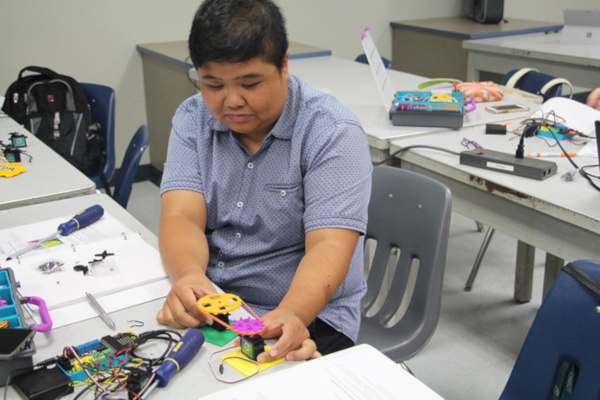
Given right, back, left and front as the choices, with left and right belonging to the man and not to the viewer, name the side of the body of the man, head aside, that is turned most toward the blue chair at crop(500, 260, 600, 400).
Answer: left

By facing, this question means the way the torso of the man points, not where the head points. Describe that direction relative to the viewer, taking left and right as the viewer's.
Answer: facing the viewer and to the left of the viewer

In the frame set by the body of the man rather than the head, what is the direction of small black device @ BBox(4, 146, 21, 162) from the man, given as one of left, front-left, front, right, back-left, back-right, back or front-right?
right

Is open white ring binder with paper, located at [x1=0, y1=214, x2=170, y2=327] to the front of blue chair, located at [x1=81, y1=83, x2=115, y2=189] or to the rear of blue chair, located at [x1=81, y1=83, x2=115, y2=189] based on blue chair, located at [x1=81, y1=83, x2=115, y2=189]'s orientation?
to the front

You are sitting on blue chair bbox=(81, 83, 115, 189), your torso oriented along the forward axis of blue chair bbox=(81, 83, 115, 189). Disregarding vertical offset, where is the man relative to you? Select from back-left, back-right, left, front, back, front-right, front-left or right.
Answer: front-left

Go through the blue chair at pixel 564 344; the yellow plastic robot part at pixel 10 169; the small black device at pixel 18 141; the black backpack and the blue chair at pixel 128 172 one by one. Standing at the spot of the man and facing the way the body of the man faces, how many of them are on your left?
1

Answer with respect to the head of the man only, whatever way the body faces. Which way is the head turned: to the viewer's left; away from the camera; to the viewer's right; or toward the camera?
toward the camera

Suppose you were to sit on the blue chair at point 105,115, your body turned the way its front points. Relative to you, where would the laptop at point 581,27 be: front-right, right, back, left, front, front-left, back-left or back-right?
back-left

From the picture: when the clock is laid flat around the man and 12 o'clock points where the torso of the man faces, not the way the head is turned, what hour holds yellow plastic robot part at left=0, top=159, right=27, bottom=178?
The yellow plastic robot part is roughly at 3 o'clock from the man.

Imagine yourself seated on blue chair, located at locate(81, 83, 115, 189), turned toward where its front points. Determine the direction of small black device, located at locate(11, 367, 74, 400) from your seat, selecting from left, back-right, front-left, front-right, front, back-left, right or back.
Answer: front-left

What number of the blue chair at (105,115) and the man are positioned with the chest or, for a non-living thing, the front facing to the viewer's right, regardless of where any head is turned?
0

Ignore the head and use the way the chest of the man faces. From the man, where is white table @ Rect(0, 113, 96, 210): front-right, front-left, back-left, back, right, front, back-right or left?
right

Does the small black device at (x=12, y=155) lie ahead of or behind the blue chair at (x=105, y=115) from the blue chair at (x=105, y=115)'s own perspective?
ahead

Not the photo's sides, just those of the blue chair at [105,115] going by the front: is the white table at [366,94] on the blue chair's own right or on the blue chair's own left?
on the blue chair's own left

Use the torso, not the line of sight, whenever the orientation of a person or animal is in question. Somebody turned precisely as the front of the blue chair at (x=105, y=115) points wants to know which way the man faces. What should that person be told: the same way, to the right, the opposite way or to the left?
the same way
